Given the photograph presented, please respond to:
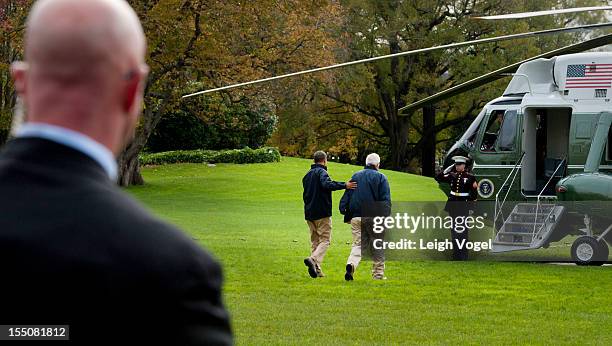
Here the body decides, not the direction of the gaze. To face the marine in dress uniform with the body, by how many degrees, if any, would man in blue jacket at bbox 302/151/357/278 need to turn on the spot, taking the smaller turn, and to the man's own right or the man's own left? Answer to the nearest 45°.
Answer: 0° — they already face them

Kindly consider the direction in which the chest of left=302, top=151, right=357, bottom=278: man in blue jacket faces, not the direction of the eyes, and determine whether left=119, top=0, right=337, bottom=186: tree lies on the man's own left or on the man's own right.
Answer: on the man's own left

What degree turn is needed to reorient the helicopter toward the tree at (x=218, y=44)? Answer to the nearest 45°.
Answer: approximately 45° to its right

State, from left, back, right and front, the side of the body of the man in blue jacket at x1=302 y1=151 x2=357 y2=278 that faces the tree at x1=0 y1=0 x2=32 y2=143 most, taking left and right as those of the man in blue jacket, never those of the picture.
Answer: left

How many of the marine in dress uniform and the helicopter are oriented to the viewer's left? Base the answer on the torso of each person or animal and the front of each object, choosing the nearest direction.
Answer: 1

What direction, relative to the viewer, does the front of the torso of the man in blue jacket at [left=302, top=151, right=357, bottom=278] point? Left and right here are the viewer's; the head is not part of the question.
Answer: facing away from the viewer and to the right of the viewer

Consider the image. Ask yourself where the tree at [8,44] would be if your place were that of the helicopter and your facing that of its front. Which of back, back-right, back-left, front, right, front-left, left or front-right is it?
front-right

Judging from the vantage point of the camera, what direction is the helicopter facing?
facing to the left of the viewer

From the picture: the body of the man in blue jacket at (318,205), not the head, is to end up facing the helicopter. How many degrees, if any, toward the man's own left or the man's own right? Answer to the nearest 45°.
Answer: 0° — they already face it

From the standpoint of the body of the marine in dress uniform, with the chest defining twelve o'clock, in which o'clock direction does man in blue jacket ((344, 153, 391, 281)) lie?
The man in blue jacket is roughly at 1 o'clock from the marine in dress uniform.

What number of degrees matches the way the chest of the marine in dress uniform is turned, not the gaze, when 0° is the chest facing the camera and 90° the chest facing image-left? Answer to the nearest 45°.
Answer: approximately 0°
